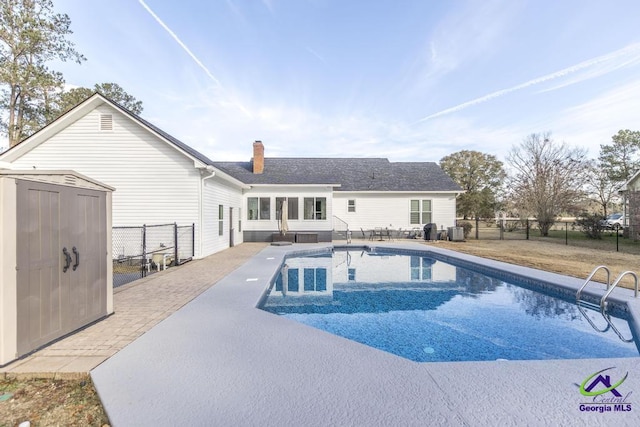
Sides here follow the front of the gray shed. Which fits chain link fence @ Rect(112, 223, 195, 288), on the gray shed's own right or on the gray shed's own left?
on the gray shed's own left

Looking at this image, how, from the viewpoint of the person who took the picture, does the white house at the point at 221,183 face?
facing away from the viewer

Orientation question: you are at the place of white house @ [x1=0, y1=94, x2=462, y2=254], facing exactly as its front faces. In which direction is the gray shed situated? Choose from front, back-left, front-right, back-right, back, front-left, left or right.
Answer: back

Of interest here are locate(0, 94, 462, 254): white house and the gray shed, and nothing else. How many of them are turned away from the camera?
1

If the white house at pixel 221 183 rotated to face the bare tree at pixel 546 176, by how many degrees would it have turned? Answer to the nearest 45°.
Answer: approximately 90° to its right
